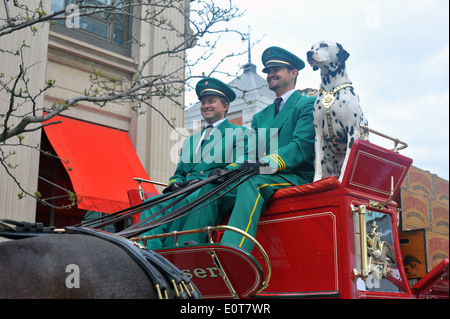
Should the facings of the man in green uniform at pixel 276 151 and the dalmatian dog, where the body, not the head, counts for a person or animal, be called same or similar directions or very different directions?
same or similar directions

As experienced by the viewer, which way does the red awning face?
facing the viewer and to the right of the viewer

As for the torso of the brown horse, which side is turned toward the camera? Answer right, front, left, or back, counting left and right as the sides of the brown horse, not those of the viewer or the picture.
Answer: left

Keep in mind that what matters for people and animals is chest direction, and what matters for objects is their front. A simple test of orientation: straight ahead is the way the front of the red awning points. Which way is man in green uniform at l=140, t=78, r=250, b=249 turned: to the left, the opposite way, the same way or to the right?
to the right

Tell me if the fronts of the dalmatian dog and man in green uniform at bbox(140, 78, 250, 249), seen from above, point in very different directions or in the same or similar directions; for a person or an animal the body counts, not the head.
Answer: same or similar directions

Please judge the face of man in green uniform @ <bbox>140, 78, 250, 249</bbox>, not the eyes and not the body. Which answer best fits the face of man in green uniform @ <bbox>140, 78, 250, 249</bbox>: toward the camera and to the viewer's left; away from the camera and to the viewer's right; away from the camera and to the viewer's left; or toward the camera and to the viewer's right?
toward the camera and to the viewer's left

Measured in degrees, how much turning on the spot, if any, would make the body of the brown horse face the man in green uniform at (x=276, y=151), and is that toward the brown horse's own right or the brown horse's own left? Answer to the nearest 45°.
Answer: approximately 135° to the brown horse's own right

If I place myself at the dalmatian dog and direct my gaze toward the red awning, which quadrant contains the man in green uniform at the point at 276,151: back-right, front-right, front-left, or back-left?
front-left

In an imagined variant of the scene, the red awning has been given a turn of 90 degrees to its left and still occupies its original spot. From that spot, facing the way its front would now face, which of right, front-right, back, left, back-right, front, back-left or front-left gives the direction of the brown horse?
back-right

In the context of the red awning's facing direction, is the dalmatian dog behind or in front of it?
in front

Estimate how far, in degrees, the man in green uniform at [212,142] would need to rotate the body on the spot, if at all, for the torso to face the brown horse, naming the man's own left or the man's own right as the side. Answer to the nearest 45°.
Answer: approximately 45° to the man's own left

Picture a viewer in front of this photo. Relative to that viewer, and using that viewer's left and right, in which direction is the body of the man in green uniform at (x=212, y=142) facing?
facing the viewer and to the left of the viewer
